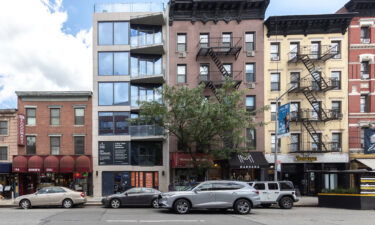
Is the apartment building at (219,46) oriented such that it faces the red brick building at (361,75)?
no

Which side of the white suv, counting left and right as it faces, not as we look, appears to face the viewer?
left

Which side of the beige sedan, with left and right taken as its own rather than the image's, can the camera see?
left

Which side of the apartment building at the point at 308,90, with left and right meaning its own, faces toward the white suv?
front

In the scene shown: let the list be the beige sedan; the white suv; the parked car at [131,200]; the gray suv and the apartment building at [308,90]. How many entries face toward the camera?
1

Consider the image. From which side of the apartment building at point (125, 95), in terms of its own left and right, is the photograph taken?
front

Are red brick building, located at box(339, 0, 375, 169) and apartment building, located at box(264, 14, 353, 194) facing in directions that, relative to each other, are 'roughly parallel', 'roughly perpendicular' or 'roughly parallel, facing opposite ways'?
roughly parallel

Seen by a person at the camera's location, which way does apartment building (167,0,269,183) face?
facing the viewer

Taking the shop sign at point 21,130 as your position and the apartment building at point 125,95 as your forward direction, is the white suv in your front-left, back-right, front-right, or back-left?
front-right

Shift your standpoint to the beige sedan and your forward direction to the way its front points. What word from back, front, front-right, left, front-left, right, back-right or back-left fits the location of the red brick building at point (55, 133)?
right

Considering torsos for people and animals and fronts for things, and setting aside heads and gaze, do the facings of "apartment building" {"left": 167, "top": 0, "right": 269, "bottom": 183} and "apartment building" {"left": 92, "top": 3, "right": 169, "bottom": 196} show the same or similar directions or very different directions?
same or similar directions

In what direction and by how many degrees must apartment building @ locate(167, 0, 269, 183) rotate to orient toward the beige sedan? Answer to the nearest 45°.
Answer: approximately 45° to its right
